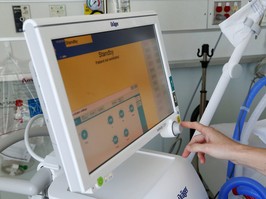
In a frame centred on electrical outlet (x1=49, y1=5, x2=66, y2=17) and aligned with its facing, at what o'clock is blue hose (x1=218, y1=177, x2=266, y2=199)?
The blue hose is roughly at 11 o'clock from the electrical outlet.

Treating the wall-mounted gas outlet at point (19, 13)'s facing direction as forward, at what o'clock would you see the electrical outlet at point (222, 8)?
The electrical outlet is roughly at 9 o'clock from the wall-mounted gas outlet.

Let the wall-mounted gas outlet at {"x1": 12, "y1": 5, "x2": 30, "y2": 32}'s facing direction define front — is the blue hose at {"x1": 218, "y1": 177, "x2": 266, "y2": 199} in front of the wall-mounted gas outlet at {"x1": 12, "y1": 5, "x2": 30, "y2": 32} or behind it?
in front

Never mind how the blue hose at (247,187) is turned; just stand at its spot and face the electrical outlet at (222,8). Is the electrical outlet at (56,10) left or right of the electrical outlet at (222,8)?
left

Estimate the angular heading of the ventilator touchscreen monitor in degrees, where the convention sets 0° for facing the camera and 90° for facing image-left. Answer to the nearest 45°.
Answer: approximately 315°

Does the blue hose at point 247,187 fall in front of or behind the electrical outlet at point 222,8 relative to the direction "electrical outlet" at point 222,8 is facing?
in front

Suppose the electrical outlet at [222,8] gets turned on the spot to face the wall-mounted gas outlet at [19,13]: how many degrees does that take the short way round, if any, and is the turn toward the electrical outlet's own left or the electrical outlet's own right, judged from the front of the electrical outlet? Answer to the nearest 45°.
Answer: approximately 45° to the electrical outlet's own right

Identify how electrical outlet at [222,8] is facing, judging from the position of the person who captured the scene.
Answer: facing the viewer

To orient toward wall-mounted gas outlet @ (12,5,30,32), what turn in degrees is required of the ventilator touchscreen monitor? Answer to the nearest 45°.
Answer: approximately 135° to its left

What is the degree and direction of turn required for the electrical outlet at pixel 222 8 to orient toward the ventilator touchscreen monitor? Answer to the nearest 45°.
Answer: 0° — it already faces it

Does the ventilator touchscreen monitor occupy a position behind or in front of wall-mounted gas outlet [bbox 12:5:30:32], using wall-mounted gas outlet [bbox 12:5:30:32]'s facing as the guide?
in front

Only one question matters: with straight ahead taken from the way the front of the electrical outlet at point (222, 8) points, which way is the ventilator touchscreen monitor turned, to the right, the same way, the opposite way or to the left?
to the left
